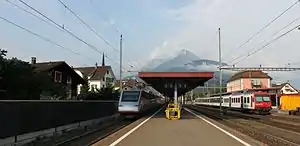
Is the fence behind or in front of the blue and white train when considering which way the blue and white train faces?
in front

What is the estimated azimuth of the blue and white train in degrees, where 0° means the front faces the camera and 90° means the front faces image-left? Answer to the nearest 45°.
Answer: approximately 45°

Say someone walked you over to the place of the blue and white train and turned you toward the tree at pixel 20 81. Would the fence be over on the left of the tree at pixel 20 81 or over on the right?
left
